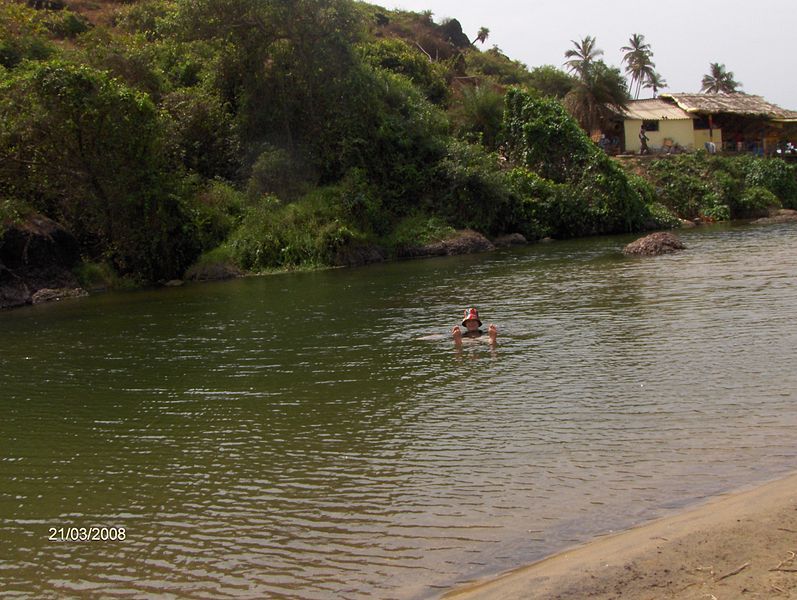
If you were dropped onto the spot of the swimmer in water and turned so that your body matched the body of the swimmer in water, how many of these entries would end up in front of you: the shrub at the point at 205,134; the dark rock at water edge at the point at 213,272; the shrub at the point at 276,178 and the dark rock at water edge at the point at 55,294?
0

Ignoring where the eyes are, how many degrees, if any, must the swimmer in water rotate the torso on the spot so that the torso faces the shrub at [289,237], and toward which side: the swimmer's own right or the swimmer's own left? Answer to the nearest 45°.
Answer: approximately 180°

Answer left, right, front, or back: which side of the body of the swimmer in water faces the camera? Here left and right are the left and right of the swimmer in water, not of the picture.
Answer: front

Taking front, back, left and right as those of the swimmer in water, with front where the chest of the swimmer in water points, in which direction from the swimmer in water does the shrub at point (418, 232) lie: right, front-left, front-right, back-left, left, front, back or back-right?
back

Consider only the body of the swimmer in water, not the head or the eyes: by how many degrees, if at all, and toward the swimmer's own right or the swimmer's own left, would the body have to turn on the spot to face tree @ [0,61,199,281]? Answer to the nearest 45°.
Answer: approximately 135° to the swimmer's own right

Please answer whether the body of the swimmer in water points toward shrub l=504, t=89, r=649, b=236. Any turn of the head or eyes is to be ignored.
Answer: no

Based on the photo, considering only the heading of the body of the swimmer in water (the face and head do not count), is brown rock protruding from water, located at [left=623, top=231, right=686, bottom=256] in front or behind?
behind

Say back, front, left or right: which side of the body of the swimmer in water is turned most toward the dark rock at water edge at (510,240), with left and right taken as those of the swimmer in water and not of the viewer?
back

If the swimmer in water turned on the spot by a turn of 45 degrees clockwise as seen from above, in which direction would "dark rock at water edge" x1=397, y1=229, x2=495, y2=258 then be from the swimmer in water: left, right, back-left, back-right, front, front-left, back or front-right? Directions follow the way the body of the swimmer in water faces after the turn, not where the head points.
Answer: back-right

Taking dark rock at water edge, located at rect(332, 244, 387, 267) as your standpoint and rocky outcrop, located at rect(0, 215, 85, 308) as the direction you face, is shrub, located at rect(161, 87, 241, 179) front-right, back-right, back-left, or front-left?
front-right

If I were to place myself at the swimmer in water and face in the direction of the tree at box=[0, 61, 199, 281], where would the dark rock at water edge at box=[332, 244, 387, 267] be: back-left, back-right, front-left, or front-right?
front-right

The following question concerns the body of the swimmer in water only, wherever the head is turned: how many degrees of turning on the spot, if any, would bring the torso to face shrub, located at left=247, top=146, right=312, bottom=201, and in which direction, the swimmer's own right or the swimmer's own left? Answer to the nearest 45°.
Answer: approximately 180°

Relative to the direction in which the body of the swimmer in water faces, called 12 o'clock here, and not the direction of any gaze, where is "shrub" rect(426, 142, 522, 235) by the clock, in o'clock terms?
The shrub is roughly at 6 o'clock from the swimmer in water.

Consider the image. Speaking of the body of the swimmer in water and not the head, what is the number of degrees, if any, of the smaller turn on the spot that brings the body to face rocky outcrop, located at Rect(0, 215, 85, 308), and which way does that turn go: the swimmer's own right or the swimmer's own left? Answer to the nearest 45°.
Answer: approximately 135° to the swimmer's own right

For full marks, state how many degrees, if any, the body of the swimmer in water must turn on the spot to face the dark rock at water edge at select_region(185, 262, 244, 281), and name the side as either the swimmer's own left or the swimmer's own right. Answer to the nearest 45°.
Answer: approximately 135° to the swimmer's own right
